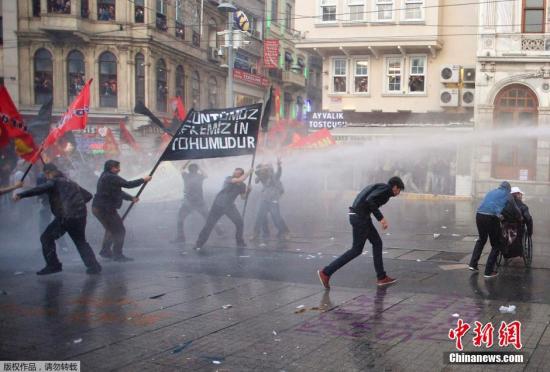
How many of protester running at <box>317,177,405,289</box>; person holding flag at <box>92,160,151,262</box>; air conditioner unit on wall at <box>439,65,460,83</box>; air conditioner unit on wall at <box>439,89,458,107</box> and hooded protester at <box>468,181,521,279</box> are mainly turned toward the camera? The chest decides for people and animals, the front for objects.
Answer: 2

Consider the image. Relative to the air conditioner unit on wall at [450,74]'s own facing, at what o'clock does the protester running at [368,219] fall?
The protester running is roughly at 12 o'clock from the air conditioner unit on wall.

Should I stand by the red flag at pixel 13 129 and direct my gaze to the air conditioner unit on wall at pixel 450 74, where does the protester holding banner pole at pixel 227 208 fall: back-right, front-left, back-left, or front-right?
front-right

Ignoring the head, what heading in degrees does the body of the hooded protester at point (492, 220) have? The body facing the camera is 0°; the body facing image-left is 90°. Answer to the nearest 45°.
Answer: approximately 225°

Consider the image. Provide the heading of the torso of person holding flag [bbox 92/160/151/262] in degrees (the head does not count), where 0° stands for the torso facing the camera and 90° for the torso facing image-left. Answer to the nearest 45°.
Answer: approximately 270°

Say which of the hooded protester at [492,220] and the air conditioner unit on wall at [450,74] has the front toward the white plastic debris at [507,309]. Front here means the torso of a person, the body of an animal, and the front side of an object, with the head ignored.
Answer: the air conditioner unit on wall

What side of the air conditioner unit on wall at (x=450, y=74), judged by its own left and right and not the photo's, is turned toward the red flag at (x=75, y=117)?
front

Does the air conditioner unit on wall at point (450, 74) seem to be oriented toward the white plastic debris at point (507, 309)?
yes

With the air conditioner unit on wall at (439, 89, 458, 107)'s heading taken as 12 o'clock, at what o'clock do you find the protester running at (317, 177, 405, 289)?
The protester running is roughly at 12 o'clock from the air conditioner unit on wall.

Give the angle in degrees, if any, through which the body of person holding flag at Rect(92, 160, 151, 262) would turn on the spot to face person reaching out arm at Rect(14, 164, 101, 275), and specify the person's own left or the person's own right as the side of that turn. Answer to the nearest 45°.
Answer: approximately 135° to the person's own right

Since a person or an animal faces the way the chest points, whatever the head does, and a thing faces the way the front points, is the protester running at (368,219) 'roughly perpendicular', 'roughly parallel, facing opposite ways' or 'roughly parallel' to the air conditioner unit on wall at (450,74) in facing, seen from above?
roughly perpendicular

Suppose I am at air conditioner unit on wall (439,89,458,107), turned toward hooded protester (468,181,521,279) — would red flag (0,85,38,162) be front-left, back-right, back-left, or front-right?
front-right

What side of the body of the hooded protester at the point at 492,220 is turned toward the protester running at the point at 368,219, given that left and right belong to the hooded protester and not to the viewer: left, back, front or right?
back

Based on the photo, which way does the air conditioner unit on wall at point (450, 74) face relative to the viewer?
toward the camera

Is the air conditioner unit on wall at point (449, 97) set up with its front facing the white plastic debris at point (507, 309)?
yes
